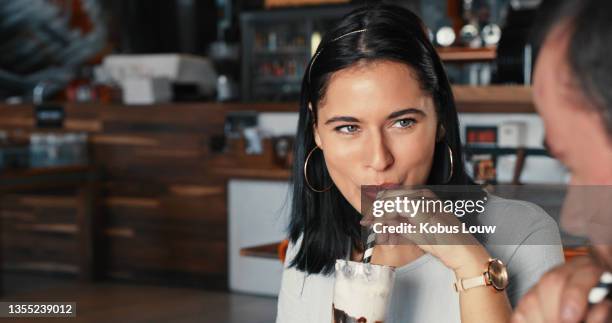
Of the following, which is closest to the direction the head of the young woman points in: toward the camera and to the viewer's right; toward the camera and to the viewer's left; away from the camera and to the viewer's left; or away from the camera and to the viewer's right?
toward the camera and to the viewer's right

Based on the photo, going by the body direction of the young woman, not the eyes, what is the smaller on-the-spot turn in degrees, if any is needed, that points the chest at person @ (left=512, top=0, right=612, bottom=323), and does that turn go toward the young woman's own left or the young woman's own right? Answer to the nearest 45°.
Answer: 0° — they already face them

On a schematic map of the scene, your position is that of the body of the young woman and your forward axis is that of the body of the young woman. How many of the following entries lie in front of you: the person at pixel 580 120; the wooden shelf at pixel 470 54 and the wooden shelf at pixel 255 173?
1

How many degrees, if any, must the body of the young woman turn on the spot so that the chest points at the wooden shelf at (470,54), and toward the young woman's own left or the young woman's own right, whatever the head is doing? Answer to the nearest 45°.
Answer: approximately 180°

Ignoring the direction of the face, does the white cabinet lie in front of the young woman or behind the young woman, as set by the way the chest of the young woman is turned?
behind

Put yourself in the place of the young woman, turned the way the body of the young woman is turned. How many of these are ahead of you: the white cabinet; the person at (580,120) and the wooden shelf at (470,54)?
1

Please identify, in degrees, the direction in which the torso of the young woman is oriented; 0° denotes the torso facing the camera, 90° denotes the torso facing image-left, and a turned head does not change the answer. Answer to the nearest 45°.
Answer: approximately 0°
